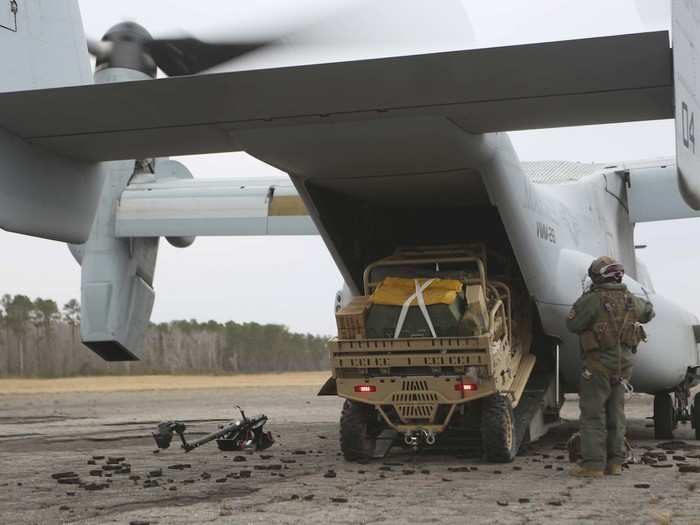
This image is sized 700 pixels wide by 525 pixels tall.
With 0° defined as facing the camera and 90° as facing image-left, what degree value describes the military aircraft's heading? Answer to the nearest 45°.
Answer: approximately 225°

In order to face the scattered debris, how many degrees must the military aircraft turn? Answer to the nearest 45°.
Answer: approximately 135° to its left
